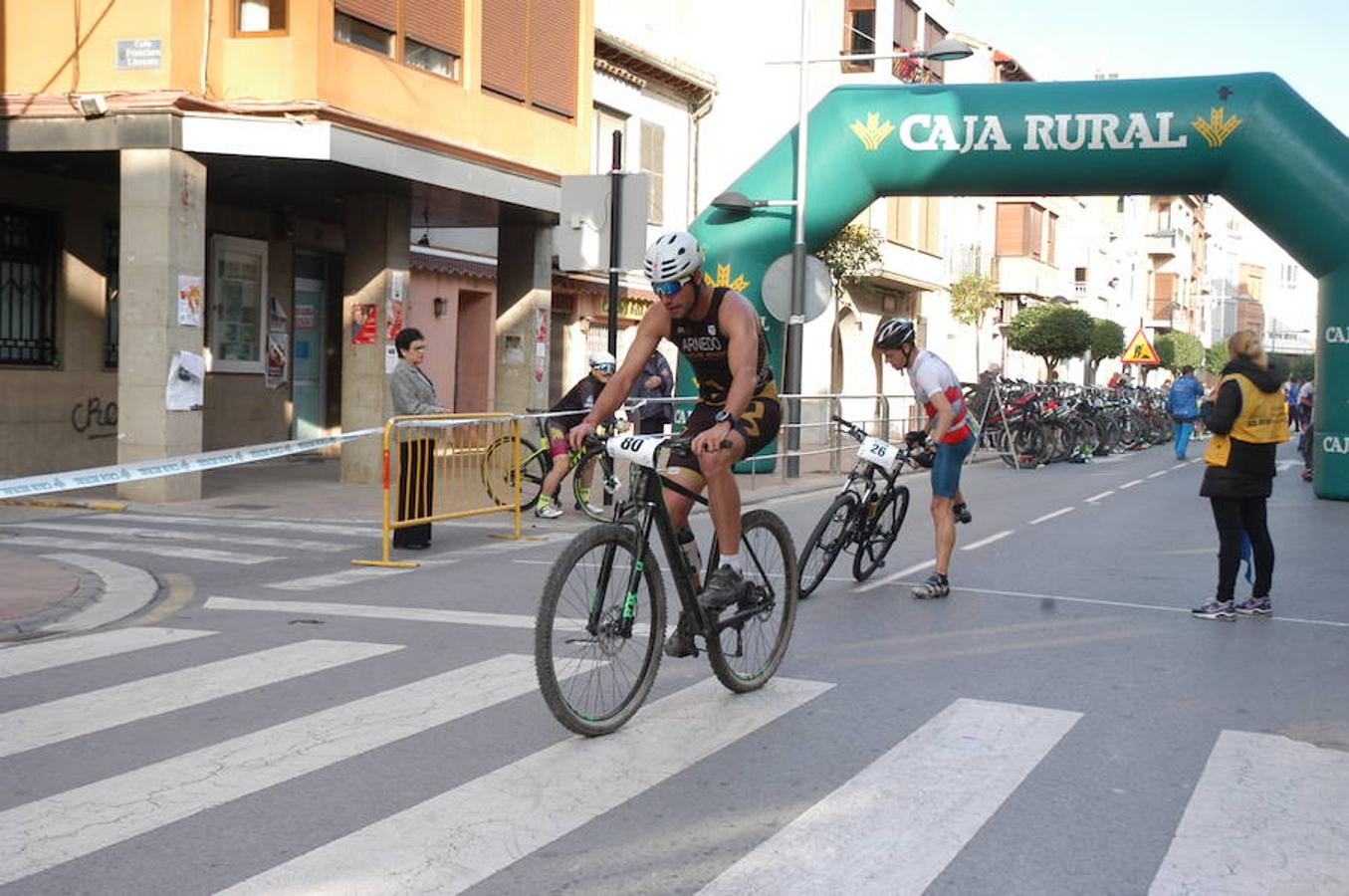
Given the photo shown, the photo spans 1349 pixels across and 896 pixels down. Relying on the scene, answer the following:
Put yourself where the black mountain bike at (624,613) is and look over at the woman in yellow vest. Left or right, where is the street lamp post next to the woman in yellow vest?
left

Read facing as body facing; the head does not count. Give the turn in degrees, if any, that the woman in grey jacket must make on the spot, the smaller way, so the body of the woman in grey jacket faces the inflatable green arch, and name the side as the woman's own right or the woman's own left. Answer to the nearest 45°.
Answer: approximately 45° to the woman's own left

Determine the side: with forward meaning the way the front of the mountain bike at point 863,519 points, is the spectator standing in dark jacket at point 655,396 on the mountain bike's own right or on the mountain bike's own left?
on the mountain bike's own right

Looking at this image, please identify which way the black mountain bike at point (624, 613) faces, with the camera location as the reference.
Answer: facing the viewer and to the left of the viewer

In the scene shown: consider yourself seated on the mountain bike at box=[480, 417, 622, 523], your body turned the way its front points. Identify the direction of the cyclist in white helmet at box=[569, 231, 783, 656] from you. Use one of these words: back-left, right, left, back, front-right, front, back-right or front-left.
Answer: front-right

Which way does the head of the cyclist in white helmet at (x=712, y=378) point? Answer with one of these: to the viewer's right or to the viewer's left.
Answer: to the viewer's left

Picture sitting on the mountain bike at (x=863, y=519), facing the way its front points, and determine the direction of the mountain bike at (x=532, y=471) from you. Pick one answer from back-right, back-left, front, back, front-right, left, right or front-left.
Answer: right

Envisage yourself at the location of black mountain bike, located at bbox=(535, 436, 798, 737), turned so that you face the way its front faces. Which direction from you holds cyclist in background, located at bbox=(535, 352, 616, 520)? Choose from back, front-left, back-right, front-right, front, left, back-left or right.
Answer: back-right

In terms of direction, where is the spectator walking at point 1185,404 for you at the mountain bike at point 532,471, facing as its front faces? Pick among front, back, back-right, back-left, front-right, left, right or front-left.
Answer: left

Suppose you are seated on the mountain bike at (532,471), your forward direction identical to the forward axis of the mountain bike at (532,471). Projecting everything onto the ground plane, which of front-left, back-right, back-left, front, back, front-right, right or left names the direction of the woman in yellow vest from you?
front

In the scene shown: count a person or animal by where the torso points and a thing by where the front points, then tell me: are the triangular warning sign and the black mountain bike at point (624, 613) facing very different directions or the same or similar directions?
same or similar directions

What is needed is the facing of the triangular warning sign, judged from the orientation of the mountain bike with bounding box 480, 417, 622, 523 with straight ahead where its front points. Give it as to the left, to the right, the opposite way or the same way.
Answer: to the right

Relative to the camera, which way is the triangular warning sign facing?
toward the camera

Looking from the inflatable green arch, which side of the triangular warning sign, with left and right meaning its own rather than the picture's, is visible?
front

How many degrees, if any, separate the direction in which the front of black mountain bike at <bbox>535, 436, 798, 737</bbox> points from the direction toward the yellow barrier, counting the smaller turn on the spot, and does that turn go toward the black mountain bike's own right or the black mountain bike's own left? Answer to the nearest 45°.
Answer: approximately 135° to the black mountain bike's own right

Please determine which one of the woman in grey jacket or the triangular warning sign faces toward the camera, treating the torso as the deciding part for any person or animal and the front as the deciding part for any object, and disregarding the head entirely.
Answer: the triangular warning sign

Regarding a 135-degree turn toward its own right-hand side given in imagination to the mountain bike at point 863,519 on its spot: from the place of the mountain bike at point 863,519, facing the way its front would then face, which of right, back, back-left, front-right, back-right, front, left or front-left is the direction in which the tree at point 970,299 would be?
front

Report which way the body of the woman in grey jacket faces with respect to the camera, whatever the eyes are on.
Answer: to the viewer's right

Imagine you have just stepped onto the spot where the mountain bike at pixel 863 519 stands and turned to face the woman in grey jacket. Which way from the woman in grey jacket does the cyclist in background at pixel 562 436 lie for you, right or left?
right
